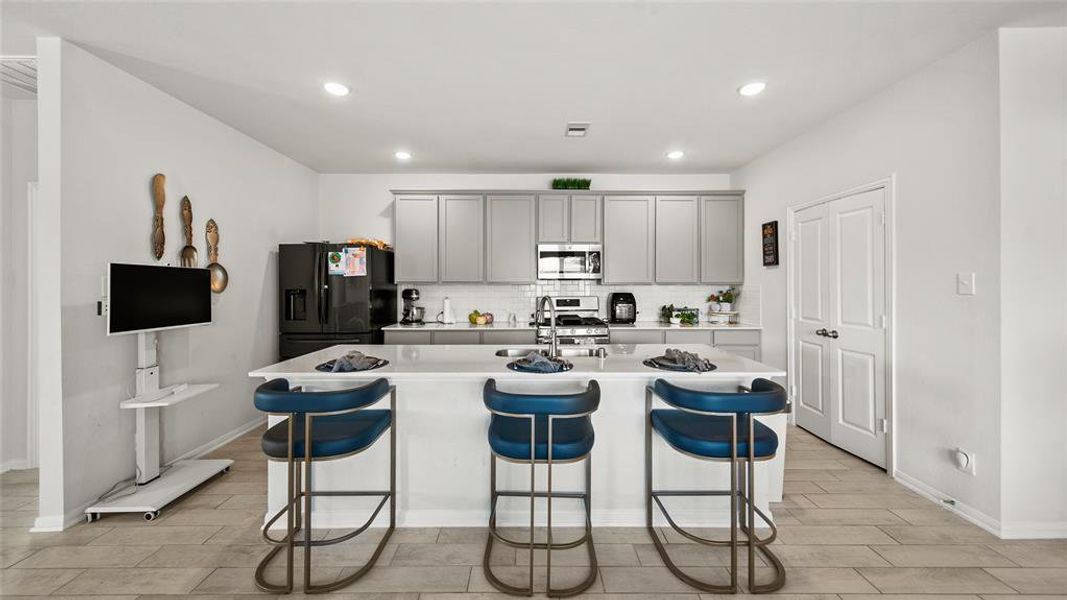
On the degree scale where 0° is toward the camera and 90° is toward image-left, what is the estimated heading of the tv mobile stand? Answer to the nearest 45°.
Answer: approximately 315°

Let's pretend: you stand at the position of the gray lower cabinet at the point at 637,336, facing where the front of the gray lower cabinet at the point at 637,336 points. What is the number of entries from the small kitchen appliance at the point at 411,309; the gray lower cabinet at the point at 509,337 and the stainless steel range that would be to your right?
3

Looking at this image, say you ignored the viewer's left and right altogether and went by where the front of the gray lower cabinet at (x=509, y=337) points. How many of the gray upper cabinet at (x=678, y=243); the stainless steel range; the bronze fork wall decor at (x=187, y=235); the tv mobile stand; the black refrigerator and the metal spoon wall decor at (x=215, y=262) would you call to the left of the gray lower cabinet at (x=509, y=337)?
2

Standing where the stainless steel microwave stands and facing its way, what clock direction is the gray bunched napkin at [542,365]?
The gray bunched napkin is roughly at 12 o'clock from the stainless steel microwave.

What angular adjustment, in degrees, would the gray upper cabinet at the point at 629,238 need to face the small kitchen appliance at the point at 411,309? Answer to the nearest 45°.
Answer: approximately 90° to its right

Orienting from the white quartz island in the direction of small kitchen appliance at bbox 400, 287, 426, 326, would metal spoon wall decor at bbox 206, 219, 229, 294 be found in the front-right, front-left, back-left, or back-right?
front-left

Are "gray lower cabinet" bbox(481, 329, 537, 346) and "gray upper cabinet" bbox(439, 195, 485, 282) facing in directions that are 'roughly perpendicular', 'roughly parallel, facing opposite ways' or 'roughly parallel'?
roughly parallel

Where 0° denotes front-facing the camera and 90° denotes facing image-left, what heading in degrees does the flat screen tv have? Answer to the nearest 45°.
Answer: approximately 315°

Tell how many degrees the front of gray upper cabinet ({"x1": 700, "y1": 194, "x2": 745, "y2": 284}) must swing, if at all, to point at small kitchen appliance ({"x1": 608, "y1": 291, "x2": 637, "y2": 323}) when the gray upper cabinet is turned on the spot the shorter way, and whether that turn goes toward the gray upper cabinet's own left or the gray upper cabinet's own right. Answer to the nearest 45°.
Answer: approximately 90° to the gray upper cabinet's own right

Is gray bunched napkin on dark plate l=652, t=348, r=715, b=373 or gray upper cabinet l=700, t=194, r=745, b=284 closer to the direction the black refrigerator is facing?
the gray bunched napkin on dark plate

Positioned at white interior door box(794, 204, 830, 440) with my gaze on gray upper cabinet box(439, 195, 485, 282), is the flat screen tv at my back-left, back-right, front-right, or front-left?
front-left

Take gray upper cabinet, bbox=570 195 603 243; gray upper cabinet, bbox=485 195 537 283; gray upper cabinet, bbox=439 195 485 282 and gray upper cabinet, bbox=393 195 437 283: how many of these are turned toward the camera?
4

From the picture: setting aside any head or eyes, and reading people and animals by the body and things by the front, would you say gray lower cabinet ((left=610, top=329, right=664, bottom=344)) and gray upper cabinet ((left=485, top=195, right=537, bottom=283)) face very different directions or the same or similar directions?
same or similar directions

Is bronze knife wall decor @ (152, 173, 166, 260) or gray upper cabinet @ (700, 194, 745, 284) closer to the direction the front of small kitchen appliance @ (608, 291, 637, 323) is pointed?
the bronze knife wall decor

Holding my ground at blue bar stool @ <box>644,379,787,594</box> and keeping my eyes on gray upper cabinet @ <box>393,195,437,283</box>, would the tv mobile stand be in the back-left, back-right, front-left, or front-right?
front-left

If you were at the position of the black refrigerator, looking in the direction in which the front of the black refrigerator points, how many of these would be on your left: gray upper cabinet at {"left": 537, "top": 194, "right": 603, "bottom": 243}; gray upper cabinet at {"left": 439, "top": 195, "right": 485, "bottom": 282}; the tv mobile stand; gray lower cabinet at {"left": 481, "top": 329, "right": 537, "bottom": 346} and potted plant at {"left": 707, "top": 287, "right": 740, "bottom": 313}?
4

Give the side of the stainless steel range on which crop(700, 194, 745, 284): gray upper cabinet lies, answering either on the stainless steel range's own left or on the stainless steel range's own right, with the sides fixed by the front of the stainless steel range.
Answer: on the stainless steel range's own left

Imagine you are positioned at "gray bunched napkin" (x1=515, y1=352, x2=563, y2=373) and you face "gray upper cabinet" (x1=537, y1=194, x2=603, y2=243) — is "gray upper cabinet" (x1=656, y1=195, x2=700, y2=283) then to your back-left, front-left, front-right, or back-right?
front-right

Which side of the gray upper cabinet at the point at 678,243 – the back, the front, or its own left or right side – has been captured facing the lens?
front

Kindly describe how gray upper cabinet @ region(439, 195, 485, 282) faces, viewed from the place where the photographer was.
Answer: facing the viewer
